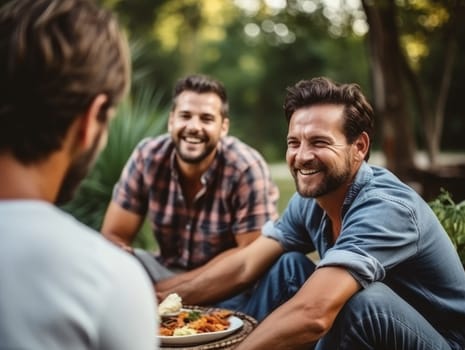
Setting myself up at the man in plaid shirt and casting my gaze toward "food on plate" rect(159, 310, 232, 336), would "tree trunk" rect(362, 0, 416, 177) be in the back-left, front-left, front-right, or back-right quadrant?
back-left

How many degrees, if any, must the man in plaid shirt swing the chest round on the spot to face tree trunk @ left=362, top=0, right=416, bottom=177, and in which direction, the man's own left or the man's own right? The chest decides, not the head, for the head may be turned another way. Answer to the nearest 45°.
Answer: approximately 135° to the man's own left

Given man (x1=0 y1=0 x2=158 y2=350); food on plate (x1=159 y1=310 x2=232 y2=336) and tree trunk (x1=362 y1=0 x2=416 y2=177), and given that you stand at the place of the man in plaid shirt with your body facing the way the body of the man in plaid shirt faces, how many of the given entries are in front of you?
2

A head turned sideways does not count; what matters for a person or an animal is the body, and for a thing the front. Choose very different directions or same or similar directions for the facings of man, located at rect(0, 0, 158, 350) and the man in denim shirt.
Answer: very different directions

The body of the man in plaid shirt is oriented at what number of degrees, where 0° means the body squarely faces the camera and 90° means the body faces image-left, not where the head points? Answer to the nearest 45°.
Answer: approximately 0°

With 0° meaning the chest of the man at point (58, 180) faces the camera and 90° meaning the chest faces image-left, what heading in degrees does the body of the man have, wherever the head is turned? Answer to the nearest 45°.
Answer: approximately 225°

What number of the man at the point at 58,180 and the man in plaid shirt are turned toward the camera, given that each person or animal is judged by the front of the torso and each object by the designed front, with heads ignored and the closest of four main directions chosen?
1

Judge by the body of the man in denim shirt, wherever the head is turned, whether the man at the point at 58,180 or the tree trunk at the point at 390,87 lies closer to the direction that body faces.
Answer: the man

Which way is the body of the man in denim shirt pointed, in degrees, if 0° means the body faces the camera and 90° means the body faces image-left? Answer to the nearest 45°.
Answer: approximately 45°

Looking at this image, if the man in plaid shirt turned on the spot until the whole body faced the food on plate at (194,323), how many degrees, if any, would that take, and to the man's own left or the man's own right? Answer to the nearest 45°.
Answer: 0° — they already face it
